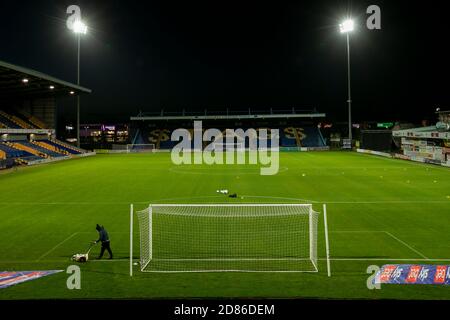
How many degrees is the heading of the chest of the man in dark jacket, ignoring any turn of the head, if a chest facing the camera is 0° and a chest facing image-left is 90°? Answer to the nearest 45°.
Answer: approximately 90°

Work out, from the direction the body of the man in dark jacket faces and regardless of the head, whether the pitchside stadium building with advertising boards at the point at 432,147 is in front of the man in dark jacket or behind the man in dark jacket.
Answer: behind
